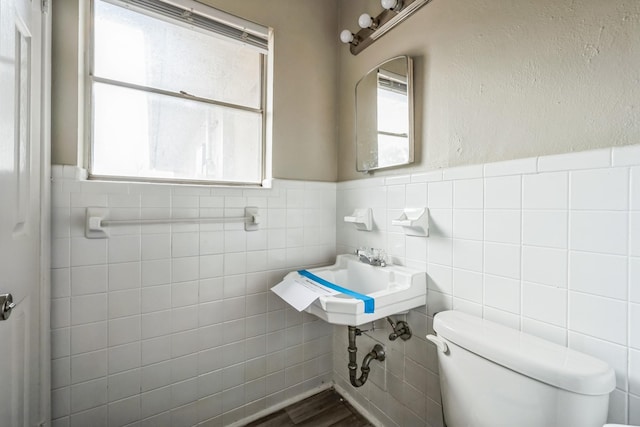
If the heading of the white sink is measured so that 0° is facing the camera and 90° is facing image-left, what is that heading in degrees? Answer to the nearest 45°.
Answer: approximately 45°

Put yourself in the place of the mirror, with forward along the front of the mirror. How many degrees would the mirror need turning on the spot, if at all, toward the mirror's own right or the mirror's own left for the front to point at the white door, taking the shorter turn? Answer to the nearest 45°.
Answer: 0° — it already faces it
